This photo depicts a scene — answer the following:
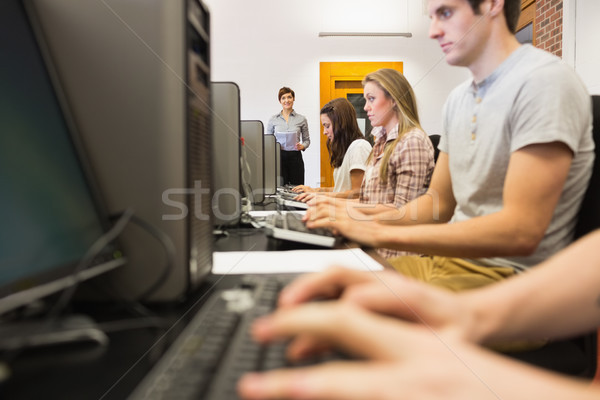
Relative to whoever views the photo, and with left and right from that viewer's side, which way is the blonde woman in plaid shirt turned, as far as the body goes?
facing to the left of the viewer

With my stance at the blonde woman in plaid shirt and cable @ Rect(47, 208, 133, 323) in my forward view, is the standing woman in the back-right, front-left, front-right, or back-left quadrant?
back-right

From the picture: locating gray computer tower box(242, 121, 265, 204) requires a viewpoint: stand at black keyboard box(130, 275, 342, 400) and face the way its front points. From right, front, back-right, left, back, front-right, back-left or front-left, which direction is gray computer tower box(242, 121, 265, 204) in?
left

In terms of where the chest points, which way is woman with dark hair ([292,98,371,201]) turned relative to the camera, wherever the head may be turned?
to the viewer's left

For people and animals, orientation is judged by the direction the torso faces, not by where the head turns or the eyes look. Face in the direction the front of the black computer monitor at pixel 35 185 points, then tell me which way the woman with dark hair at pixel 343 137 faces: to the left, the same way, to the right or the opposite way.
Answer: the opposite way

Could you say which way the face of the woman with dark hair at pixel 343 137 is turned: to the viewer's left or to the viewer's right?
to the viewer's left

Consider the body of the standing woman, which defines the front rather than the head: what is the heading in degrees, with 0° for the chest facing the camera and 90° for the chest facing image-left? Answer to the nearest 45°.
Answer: approximately 0°

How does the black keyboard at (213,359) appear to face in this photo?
to the viewer's right
